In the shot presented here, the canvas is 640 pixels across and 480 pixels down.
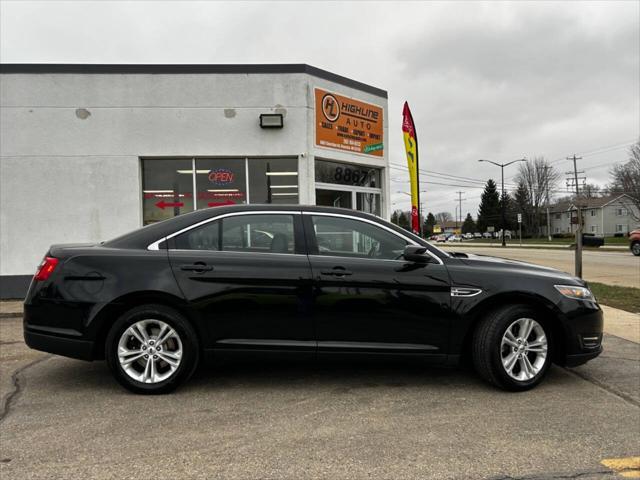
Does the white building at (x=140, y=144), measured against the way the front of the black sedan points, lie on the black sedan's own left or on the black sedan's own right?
on the black sedan's own left

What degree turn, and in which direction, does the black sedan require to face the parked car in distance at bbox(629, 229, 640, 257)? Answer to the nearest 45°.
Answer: approximately 45° to its left

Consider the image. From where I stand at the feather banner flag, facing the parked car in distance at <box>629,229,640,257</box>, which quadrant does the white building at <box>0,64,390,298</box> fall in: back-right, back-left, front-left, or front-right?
back-left

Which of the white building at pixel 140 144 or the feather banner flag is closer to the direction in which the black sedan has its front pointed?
the feather banner flag

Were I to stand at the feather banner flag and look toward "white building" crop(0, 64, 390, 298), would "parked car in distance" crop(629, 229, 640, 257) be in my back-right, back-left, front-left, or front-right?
back-right

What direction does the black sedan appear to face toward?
to the viewer's right
